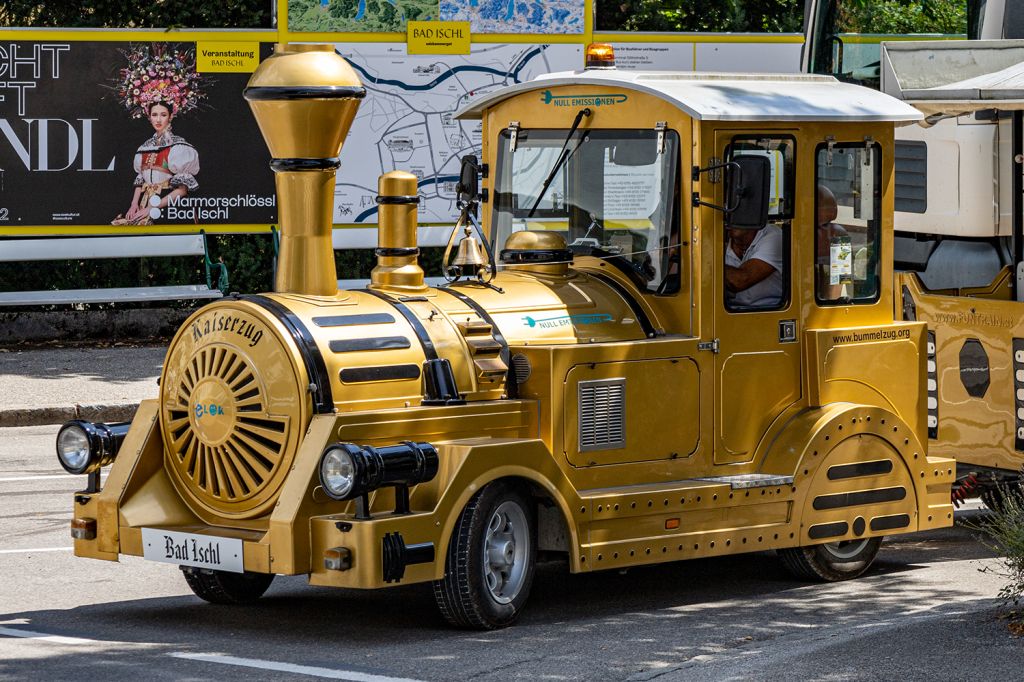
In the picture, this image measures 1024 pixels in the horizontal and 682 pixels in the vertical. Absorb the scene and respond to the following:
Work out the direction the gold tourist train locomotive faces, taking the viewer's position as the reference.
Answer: facing the viewer and to the left of the viewer

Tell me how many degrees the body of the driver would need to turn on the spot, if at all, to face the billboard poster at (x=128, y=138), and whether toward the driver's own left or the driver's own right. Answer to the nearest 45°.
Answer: approximately 90° to the driver's own right

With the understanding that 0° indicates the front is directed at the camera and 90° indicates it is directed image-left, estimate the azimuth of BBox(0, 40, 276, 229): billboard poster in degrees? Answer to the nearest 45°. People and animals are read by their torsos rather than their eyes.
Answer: approximately 0°

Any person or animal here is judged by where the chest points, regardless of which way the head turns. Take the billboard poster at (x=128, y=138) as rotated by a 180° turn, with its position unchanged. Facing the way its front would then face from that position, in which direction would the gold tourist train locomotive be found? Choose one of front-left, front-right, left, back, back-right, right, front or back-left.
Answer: back

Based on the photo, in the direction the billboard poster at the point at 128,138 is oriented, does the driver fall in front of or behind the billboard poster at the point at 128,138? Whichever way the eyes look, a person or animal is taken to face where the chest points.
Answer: in front
